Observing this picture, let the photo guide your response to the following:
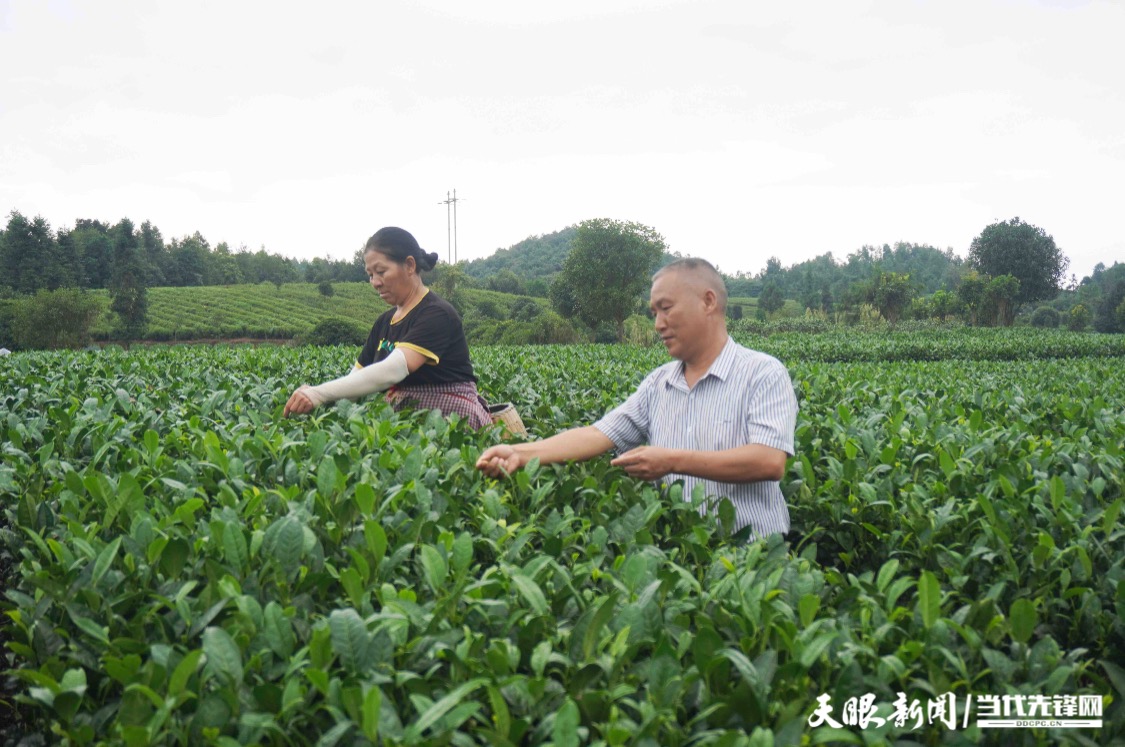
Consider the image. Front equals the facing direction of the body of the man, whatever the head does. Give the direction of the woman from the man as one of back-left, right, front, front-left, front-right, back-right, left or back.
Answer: right

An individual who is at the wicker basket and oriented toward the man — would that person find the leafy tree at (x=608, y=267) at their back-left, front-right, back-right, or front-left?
back-left

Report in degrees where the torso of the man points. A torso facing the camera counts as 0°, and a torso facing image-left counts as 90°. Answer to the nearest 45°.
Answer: approximately 45°

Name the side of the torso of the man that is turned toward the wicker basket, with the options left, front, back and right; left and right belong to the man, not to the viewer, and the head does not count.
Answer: right

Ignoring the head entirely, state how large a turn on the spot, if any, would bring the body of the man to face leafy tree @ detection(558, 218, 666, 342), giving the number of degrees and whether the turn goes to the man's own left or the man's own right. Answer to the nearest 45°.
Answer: approximately 135° to the man's own right
